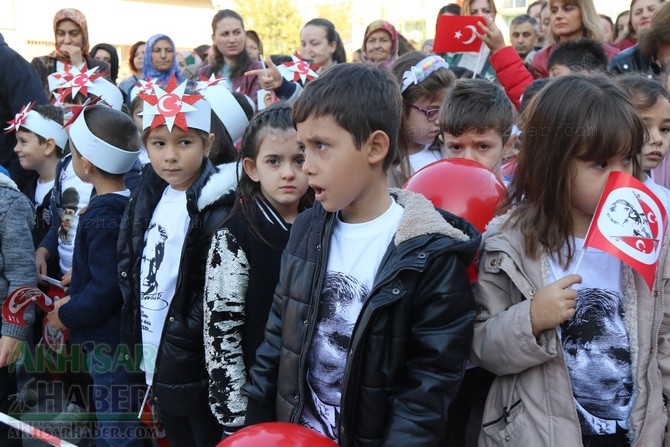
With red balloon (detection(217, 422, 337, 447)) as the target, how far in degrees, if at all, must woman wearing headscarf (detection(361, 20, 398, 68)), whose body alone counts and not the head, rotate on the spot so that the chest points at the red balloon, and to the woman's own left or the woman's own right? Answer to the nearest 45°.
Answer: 0° — they already face it

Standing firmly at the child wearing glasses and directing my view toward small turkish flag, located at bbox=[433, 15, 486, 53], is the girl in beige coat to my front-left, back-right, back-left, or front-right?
back-right

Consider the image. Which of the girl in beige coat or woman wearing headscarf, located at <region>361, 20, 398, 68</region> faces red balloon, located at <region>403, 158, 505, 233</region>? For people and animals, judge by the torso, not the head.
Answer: the woman wearing headscarf

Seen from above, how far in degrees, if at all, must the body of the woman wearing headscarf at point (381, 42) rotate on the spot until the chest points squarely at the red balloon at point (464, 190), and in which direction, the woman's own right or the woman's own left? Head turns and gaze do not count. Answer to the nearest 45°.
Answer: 0° — they already face it

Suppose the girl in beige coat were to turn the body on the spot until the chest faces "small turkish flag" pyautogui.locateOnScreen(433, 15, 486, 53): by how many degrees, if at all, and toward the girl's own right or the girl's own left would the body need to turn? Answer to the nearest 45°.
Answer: approximately 135° to the girl's own left

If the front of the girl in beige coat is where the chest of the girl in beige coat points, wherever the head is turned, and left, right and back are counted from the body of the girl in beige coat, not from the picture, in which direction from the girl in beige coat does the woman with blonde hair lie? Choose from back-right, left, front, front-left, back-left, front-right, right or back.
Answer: back-left

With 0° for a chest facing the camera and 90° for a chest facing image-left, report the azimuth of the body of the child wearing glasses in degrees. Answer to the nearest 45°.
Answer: approximately 315°

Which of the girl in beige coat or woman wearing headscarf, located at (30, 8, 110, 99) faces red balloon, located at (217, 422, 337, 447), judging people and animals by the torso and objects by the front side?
the woman wearing headscarf

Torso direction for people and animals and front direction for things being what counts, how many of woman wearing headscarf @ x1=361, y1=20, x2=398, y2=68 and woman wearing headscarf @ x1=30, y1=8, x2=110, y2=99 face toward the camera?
2

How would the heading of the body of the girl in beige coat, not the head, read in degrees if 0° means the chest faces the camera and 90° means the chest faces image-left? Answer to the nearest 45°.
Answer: approximately 315°
